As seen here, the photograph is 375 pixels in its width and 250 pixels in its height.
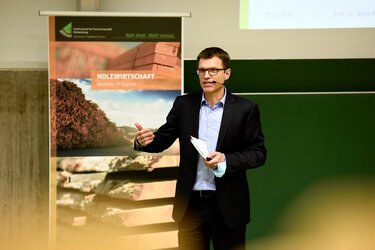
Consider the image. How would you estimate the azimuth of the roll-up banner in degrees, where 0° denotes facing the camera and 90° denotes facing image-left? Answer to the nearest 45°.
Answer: approximately 0°
